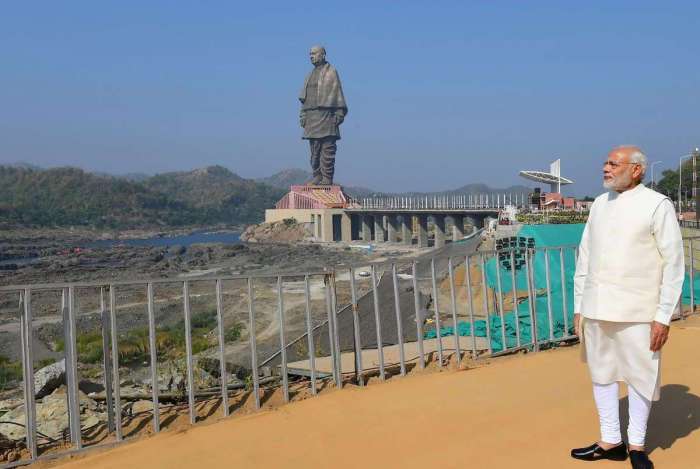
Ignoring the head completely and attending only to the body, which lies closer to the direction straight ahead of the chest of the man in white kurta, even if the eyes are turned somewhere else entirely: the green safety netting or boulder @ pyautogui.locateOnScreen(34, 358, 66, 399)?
the boulder

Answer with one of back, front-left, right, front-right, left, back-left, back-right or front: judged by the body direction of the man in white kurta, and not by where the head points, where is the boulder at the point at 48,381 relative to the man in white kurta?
front-right

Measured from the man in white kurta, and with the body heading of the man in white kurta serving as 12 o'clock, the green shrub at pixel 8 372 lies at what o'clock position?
The green shrub is roughly at 2 o'clock from the man in white kurta.

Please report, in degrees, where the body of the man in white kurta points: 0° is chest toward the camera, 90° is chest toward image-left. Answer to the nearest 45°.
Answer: approximately 45°

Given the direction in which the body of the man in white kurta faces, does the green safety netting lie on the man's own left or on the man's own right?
on the man's own right

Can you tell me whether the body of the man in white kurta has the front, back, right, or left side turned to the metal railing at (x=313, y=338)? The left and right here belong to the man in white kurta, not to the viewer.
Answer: right

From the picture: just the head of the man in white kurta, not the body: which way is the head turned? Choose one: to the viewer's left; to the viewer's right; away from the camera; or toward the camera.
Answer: to the viewer's left
